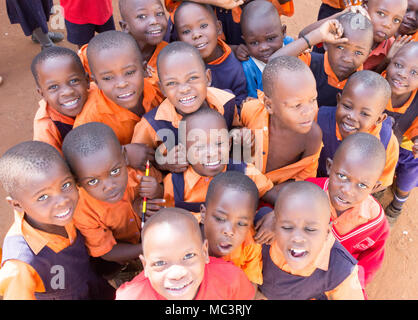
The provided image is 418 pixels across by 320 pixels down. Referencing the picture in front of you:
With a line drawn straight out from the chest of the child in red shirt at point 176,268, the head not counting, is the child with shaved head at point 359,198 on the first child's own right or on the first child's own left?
on the first child's own left

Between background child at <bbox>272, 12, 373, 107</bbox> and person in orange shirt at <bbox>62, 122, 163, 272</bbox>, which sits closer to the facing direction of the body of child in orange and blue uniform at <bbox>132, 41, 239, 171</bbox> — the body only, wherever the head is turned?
the person in orange shirt
